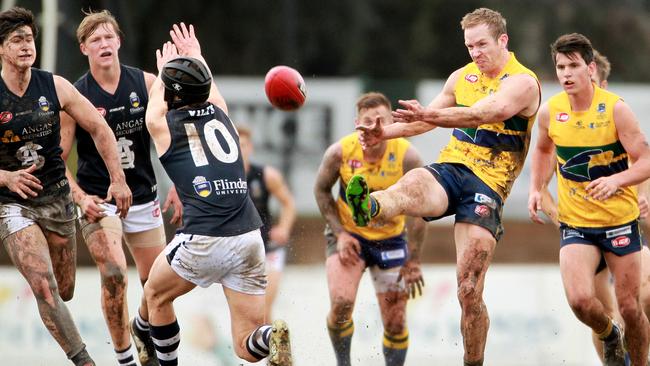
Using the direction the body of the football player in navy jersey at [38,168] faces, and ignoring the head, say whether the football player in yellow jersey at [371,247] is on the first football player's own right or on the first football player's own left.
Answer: on the first football player's own left

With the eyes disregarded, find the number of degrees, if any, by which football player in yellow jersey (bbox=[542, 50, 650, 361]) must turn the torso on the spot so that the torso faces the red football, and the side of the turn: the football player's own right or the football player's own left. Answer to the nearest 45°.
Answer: approximately 45° to the football player's own right

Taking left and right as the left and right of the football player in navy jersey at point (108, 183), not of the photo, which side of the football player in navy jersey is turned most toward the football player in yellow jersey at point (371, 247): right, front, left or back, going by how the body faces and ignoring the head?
left

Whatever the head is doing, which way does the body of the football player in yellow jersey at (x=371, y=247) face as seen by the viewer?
toward the camera

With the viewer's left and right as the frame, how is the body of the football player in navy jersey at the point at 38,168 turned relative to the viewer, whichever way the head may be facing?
facing the viewer

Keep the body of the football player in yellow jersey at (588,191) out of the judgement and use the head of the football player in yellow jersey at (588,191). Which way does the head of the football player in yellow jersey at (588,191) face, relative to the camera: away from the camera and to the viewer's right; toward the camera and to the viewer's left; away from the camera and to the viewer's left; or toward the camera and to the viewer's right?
toward the camera and to the viewer's left

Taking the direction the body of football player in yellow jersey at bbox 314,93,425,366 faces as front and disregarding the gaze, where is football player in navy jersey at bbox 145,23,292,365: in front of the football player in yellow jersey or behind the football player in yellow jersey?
in front

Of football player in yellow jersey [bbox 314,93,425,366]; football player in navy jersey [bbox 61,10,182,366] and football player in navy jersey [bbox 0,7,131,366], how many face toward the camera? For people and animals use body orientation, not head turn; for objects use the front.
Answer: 3

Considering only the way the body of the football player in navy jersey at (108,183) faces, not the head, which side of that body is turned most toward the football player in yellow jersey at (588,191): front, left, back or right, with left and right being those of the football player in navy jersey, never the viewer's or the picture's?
left

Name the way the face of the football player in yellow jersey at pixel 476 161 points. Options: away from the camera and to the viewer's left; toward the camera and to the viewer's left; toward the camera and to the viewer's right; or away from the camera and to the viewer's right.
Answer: toward the camera and to the viewer's left

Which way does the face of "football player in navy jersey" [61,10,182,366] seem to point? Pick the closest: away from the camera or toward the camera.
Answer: toward the camera

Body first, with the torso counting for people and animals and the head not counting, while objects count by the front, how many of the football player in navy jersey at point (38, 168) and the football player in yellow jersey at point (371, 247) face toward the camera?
2

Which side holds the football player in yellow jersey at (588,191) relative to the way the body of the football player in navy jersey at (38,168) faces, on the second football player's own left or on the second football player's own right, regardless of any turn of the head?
on the second football player's own left

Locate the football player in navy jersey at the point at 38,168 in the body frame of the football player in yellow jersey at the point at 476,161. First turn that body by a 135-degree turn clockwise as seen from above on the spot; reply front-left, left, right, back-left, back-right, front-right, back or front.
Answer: left

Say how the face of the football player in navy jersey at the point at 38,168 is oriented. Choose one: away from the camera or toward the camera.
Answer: toward the camera

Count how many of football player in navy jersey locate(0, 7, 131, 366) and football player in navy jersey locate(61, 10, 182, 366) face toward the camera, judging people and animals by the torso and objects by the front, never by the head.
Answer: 2

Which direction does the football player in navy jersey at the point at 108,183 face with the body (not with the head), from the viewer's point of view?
toward the camera
